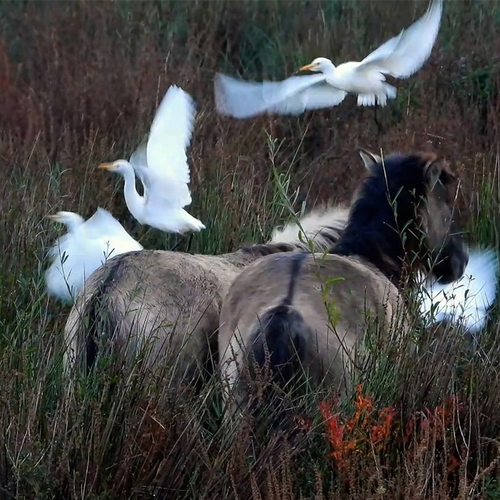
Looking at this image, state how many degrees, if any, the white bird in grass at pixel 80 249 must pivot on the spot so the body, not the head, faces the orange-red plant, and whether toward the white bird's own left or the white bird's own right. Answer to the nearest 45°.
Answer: approximately 135° to the white bird's own left

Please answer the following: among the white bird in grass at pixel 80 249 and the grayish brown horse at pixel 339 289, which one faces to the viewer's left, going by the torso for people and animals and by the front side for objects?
the white bird in grass

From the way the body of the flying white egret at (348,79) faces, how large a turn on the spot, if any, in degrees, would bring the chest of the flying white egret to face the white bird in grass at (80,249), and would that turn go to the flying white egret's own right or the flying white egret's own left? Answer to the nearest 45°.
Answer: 0° — it already faces it

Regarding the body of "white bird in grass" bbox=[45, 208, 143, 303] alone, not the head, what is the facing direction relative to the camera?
to the viewer's left

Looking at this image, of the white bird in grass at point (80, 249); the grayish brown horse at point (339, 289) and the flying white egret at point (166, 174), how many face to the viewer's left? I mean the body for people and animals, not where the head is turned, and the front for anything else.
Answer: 2

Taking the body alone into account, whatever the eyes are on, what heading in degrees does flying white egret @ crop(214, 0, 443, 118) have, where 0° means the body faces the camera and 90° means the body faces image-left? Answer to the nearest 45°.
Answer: approximately 45°

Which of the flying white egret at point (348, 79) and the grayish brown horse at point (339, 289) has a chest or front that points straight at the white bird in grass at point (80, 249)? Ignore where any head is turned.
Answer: the flying white egret

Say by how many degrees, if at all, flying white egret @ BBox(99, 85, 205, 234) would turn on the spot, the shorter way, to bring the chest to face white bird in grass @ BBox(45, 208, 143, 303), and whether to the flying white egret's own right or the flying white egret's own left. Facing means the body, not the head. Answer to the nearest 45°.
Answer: approximately 45° to the flying white egret's own left

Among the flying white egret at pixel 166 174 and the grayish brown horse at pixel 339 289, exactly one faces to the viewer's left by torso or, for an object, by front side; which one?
the flying white egret

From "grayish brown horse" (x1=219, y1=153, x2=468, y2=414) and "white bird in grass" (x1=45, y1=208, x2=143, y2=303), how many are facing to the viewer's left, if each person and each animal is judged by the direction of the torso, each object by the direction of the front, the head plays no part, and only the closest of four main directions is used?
1

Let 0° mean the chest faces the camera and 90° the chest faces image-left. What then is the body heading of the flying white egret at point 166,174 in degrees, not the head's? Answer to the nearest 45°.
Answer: approximately 90°

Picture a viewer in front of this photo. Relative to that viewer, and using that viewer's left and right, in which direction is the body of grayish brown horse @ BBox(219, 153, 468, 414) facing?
facing away from the viewer and to the right of the viewer

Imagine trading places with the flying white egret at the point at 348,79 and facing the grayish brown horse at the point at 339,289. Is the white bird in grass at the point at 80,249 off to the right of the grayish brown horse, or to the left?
right
